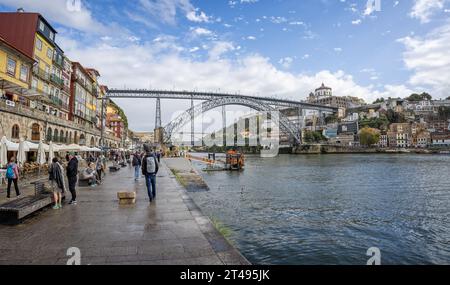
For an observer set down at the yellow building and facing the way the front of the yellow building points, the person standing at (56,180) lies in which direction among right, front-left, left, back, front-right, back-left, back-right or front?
front-right

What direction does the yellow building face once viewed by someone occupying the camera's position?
facing the viewer and to the right of the viewer

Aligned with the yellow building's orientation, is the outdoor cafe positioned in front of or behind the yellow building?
in front

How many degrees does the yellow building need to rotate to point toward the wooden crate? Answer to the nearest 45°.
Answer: approximately 45° to its right
